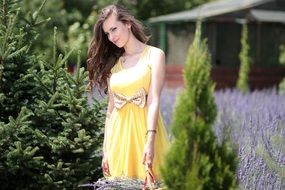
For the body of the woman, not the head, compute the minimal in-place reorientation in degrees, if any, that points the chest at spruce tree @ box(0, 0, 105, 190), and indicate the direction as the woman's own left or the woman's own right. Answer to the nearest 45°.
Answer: approximately 90° to the woman's own right

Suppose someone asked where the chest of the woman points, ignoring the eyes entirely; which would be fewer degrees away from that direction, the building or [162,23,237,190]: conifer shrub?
the conifer shrub

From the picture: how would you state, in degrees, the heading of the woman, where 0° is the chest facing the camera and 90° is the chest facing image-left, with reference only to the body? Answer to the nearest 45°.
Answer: approximately 45°

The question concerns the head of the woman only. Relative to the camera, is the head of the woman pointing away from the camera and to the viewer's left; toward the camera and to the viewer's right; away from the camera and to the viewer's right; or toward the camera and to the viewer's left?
toward the camera and to the viewer's left

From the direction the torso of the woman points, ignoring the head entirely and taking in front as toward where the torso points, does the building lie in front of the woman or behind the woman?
behind
